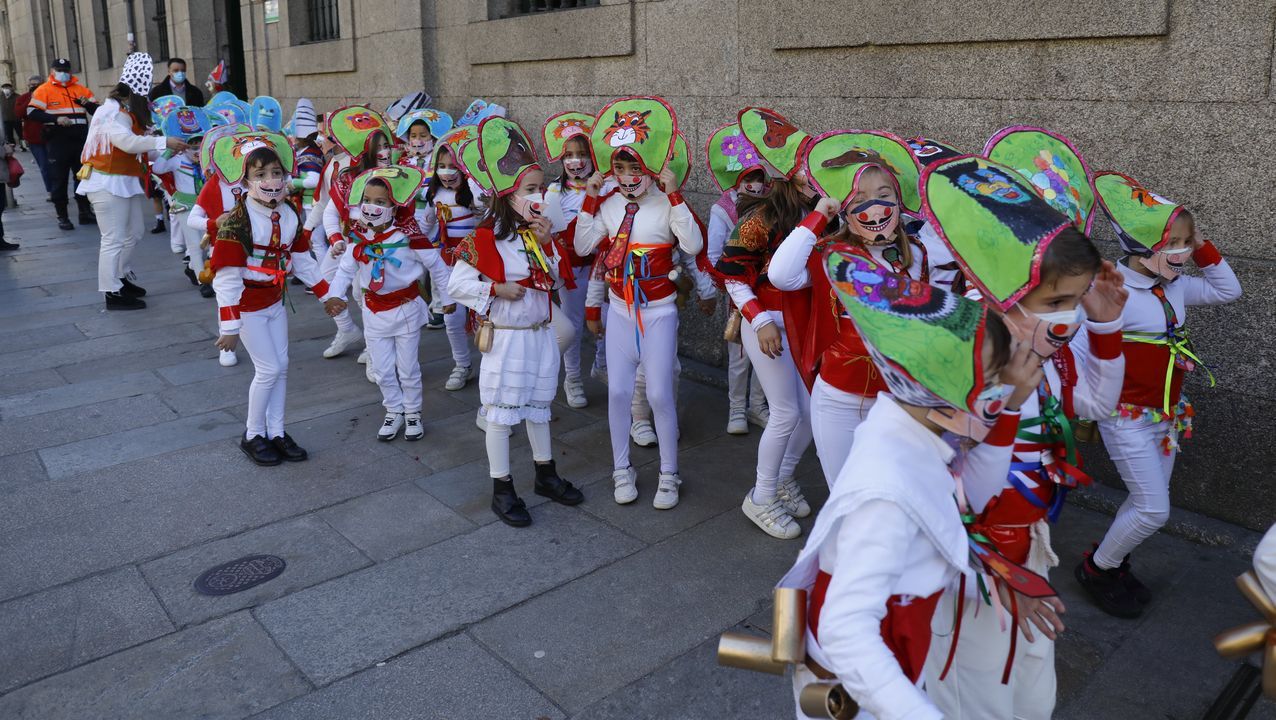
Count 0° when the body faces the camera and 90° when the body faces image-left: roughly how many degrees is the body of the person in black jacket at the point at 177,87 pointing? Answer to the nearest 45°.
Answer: approximately 0°

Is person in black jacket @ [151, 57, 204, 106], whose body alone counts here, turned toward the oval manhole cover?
yes
